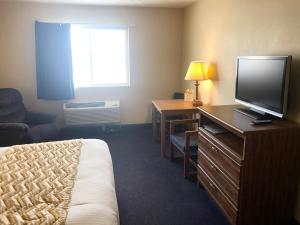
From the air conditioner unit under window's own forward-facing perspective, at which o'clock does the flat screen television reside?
The flat screen television is roughly at 11 o'clock from the air conditioner unit under window.

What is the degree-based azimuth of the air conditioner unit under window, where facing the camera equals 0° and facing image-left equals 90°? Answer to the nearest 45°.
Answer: approximately 0°

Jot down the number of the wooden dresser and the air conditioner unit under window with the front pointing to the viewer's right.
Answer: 0

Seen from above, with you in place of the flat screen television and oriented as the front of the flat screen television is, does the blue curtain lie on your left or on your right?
on your right

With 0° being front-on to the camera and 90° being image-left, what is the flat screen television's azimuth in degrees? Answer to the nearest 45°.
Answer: approximately 45°

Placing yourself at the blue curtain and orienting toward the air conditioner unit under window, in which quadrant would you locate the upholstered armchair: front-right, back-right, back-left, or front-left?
back-right

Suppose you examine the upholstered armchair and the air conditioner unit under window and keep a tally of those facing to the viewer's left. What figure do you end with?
0

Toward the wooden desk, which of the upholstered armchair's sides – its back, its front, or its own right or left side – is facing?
front

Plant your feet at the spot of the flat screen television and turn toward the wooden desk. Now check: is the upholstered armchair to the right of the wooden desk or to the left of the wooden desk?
left

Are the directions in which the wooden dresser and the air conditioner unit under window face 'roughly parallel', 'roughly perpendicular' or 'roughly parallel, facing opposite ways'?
roughly perpendicular

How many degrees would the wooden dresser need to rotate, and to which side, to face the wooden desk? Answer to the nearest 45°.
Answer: approximately 90° to its right

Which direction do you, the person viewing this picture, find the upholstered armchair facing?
facing the viewer and to the right of the viewer
